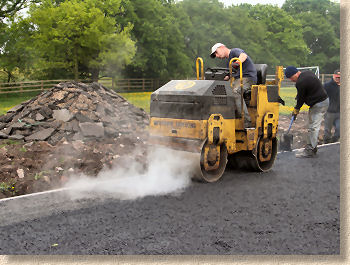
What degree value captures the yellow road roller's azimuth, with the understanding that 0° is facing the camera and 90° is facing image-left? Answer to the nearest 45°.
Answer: approximately 45°

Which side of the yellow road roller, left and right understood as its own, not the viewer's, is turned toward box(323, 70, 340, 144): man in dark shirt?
back

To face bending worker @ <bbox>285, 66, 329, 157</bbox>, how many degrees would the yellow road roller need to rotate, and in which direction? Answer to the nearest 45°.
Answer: approximately 180°

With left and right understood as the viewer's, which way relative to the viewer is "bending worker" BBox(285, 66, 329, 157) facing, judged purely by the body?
facing to the left of the viewer

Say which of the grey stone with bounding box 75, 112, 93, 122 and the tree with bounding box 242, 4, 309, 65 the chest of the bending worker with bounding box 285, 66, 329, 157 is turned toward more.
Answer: the grey stone

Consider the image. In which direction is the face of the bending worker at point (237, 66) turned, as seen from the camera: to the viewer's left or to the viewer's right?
to the viewer's left

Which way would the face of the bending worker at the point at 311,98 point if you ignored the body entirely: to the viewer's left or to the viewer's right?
to the viewer's left

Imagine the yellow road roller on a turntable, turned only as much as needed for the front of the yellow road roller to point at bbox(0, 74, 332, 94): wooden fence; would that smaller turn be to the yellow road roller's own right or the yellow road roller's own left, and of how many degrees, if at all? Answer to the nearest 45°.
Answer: approximately 90° to the yellow road roller's own right
